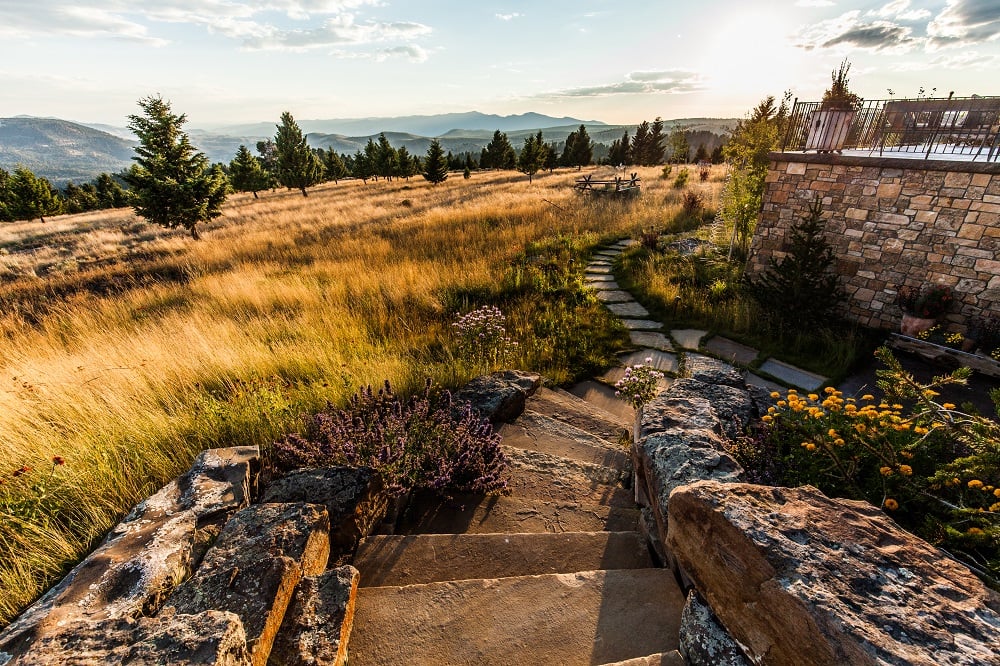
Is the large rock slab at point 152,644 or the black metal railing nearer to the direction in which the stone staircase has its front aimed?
the black metal railing

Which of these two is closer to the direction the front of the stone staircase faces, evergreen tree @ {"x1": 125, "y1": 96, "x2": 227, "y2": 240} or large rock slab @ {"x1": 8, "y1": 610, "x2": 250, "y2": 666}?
the evergreen tree

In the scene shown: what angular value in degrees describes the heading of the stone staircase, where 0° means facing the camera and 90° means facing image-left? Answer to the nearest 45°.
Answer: approximately 180°

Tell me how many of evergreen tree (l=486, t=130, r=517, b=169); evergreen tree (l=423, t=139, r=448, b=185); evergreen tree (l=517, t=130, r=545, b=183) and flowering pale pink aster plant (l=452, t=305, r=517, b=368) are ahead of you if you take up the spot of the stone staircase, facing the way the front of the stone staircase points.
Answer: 4
